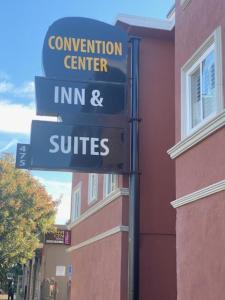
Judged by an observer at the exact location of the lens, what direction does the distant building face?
facing to the left of the viewer

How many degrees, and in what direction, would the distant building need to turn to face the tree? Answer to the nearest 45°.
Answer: approximately 45° to its left

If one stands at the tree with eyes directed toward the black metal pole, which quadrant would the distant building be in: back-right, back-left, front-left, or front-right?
back-left

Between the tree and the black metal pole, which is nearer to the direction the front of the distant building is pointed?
the tree

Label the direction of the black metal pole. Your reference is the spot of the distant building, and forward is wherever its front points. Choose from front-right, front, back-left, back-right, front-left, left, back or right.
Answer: left

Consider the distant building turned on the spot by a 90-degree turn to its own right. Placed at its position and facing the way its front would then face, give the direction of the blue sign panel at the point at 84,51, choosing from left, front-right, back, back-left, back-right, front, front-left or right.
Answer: back
